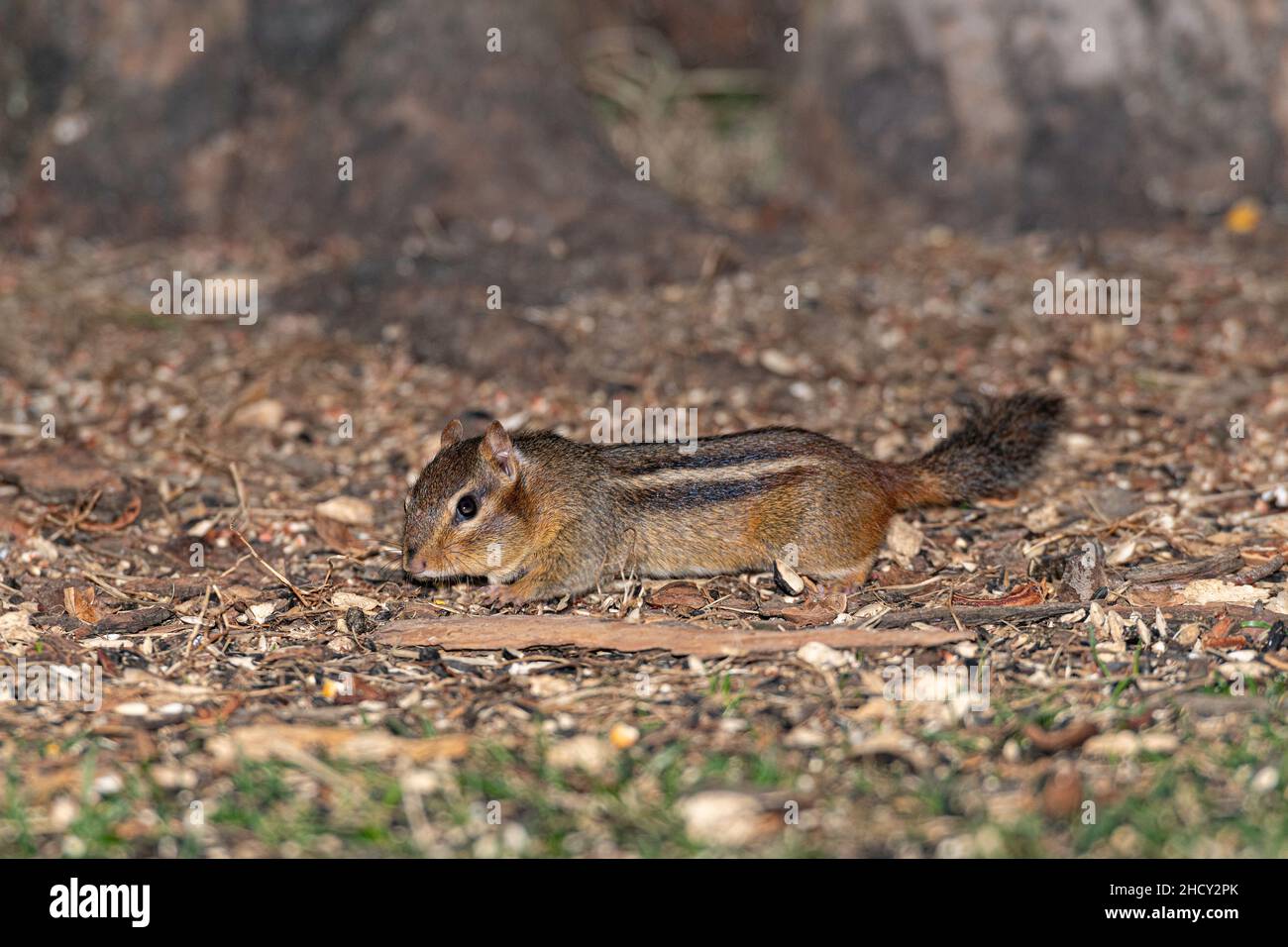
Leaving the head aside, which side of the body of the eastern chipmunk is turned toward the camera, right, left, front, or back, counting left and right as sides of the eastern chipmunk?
left
